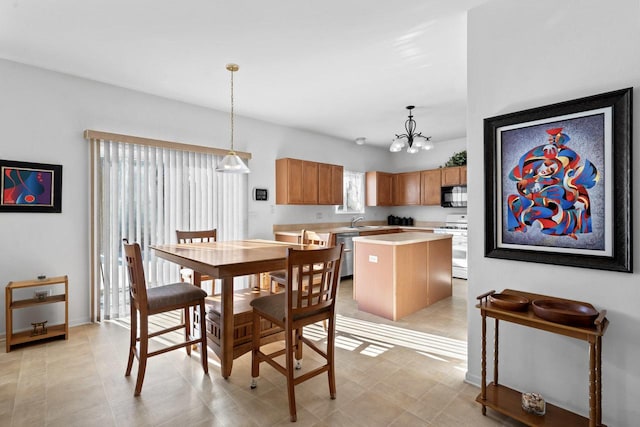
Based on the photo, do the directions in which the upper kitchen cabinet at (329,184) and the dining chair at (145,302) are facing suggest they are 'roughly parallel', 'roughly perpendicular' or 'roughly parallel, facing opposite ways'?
roughly perpendicular

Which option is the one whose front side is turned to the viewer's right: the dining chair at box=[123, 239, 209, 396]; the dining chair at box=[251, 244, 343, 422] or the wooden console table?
the dining chair at box=[123, 239, 209, 396]

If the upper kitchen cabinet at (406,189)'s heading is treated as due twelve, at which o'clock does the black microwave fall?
The black microwave is roughly at 10 o'clock from the upper kitchen cabinet.

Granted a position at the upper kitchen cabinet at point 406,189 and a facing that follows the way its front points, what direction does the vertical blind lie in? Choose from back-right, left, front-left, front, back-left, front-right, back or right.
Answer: front-right

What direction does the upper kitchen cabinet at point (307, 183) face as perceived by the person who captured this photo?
facing the viewer and to the right of the viewer

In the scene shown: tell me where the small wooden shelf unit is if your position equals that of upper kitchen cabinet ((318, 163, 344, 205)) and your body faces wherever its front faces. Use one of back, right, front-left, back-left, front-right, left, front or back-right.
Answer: right

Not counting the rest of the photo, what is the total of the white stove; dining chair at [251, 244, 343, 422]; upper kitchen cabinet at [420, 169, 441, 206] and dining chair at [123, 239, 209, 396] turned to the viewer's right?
1

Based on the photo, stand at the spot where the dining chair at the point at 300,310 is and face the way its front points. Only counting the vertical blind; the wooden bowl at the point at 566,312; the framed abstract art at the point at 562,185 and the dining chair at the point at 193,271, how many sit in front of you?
2

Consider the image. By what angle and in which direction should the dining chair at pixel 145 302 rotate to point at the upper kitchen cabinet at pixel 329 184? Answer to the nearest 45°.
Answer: approximately 45° to its left

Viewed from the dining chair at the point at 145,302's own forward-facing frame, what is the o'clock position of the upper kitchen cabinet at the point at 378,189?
The upper kitchen cabinet is roughly at 11 o'clock from the dining chair.

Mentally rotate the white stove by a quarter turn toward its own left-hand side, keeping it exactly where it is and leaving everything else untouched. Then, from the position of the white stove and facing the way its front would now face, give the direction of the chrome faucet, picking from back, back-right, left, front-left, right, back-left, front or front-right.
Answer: back-right

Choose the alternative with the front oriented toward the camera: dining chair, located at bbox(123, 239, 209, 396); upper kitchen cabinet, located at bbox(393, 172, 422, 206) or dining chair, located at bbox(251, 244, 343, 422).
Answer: the upper kitchen cabinet

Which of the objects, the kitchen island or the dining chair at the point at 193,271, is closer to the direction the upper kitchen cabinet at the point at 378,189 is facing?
the kitchen island

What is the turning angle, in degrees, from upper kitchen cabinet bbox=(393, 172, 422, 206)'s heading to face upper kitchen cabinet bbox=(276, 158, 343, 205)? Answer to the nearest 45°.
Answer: approximately 45° to its right

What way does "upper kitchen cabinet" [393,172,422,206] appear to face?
toward the camera

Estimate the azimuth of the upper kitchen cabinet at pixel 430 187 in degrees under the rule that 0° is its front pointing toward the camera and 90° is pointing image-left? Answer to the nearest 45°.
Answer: approximately 45°

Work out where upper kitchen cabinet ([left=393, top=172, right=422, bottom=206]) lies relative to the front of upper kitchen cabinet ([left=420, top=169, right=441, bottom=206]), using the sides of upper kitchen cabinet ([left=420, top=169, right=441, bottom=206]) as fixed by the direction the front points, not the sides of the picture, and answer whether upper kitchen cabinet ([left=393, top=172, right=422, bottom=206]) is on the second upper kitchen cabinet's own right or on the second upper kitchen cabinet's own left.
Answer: on the second upper kitchen cabinet's own right

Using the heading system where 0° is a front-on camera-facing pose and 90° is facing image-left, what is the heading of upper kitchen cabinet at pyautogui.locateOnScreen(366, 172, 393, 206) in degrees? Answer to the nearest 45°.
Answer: approximately 315°
